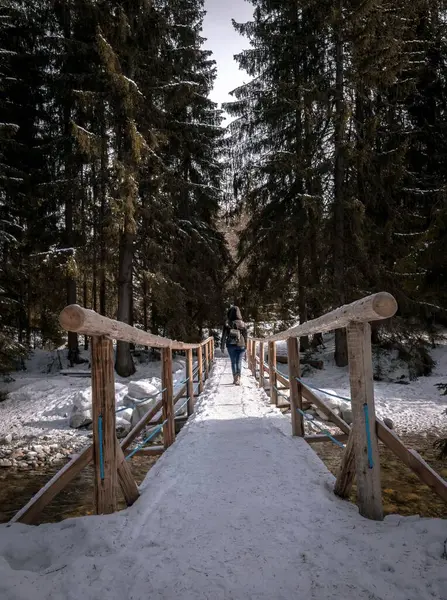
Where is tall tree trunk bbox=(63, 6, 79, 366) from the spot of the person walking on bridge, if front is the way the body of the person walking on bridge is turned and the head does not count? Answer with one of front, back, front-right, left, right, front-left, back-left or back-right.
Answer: front-left

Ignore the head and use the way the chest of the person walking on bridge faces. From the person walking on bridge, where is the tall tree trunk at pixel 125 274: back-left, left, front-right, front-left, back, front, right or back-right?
front-left

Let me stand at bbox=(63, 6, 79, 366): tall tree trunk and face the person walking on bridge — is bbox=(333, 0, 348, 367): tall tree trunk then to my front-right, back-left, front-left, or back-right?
front-left

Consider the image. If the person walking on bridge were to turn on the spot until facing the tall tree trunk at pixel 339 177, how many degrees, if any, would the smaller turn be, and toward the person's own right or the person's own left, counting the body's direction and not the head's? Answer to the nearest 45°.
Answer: approximately 45° to the person's own right

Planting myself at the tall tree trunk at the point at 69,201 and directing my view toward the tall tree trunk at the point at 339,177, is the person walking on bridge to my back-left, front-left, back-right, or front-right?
front-right

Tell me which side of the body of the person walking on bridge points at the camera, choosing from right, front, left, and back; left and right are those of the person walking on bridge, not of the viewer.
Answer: back

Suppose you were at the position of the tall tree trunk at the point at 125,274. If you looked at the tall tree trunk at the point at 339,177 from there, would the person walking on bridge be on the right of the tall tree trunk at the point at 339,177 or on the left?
right

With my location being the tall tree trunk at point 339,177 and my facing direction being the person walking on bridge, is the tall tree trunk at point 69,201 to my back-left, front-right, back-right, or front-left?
front-right
